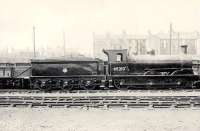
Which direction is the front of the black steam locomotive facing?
to the viewer's right
